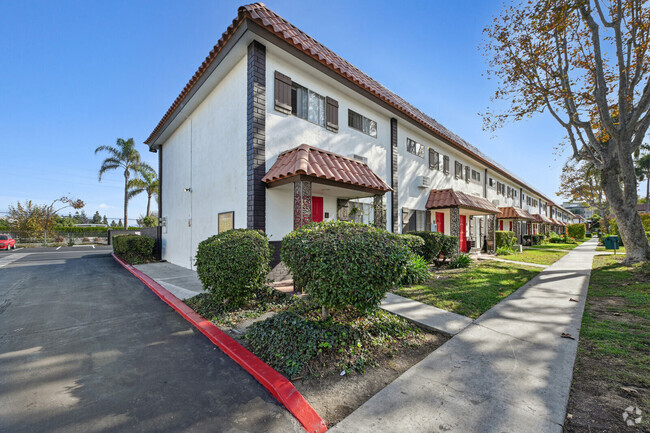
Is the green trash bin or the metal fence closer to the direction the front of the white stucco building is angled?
the green trash bin

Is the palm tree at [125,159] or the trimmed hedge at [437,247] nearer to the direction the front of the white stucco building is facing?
the trimmed hedge

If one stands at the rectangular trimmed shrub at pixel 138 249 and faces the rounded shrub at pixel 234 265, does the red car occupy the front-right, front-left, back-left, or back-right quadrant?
back-right

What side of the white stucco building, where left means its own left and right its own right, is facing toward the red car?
right

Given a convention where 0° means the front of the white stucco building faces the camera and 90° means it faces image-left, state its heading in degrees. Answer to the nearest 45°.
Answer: approximately 315°

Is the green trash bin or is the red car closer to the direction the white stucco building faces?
the green trash bin

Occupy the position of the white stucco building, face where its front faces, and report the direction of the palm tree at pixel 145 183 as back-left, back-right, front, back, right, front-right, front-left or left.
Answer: back

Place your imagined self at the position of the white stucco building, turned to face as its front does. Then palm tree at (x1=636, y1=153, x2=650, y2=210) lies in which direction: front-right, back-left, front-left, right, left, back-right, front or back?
left

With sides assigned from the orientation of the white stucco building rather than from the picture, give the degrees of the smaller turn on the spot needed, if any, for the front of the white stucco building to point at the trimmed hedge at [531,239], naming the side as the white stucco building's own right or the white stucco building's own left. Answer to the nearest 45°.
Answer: approximately 90° to the white stucco building's own left

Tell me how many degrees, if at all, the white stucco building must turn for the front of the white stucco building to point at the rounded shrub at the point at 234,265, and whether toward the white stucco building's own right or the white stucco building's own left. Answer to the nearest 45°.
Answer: approximately 45° to the white stucco building's own right

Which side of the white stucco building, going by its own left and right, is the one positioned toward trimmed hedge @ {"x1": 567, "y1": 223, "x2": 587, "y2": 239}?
left
